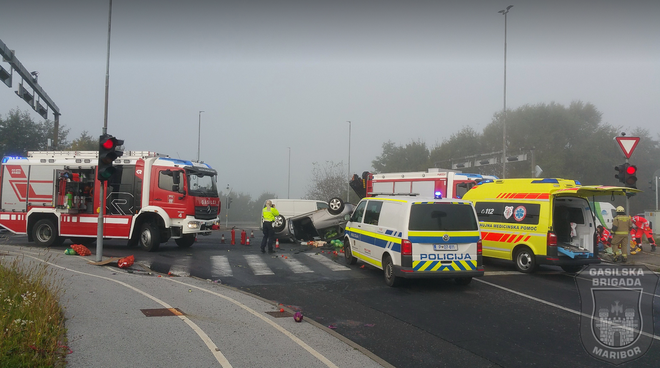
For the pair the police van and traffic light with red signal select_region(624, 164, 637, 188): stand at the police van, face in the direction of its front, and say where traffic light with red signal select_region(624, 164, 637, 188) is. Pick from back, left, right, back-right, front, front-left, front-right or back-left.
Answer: right

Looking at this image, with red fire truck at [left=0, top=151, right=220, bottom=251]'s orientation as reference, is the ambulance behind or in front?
in front

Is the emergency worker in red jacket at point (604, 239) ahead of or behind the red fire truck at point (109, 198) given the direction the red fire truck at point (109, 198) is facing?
ahead

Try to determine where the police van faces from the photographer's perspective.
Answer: facing away from the viewer and to the left of the viewer

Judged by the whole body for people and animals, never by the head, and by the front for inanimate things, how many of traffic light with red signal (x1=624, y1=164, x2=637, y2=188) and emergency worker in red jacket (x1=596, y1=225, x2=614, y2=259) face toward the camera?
1

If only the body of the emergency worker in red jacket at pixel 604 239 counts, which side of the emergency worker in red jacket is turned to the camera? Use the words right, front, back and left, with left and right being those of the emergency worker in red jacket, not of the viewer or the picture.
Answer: left

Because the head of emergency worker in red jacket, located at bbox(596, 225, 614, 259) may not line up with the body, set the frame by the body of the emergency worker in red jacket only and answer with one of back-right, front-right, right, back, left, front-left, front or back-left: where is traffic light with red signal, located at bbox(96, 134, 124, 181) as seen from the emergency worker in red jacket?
front-left
